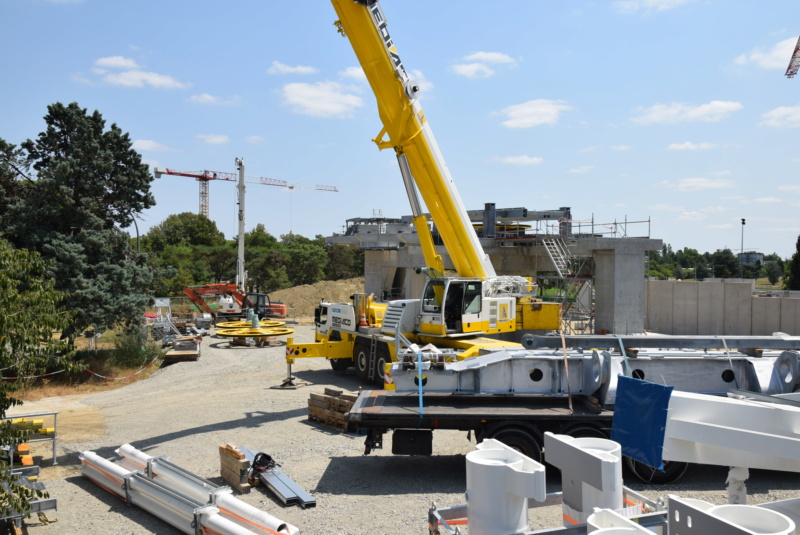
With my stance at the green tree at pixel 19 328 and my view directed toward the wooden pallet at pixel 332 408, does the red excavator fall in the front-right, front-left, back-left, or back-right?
front-left

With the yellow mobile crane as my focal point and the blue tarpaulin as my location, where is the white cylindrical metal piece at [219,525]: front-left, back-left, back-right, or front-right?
front-left

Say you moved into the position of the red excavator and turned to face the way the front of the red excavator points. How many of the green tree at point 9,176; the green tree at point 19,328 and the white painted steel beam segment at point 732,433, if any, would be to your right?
0

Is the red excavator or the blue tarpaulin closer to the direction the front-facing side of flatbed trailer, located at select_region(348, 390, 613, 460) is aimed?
the red excavator

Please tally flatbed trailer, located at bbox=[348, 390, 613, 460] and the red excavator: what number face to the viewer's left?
2

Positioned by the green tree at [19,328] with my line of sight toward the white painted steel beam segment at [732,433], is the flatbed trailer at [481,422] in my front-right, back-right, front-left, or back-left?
front-left

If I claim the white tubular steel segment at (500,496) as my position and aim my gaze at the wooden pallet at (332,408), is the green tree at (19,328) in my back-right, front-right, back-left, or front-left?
front-left

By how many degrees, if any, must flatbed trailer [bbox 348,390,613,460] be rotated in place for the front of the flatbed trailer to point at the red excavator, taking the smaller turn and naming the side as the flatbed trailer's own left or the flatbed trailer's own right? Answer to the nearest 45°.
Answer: approximately 45° to the flatbed trailer's own right

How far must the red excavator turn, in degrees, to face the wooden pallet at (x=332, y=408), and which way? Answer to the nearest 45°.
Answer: approximately 90° to its left

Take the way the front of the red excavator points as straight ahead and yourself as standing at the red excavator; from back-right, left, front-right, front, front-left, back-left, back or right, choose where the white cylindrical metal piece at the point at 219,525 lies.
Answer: left

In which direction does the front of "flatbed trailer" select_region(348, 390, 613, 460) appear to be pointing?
to the viewer's left

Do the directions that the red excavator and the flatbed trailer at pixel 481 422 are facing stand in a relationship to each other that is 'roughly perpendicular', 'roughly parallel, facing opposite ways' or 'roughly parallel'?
roughly parallel

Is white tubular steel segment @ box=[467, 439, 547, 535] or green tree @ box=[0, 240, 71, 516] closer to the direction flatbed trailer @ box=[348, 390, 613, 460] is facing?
the green tree

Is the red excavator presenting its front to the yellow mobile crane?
no

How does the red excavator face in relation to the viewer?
to the viewer's left

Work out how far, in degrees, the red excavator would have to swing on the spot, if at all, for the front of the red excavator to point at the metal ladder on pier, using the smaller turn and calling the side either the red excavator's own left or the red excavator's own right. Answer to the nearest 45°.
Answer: approximately 135° to the red excavator's own left
